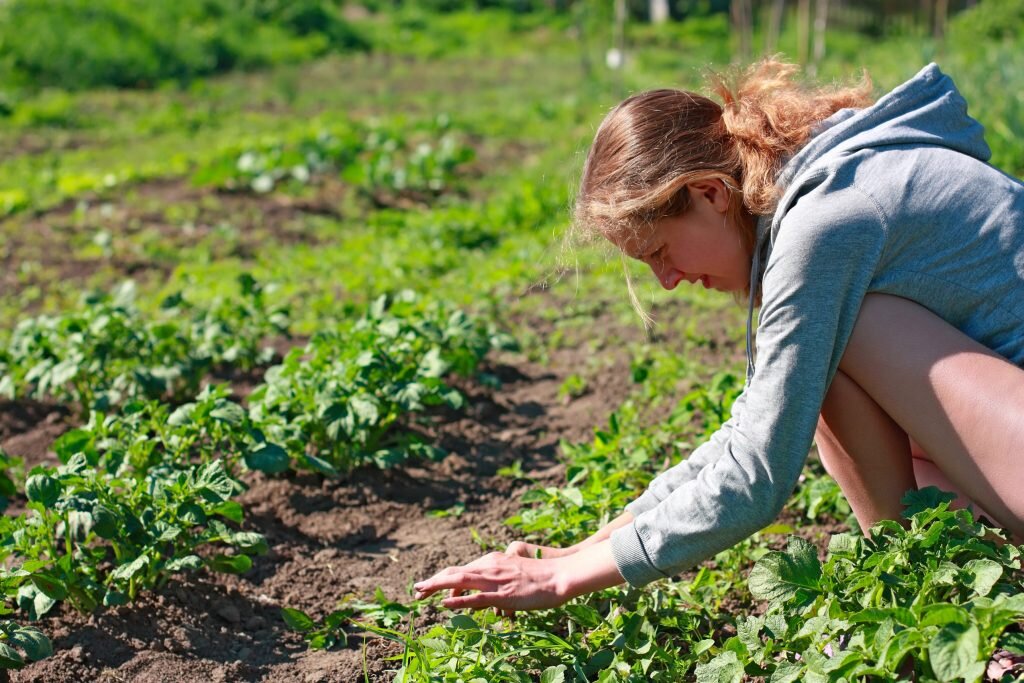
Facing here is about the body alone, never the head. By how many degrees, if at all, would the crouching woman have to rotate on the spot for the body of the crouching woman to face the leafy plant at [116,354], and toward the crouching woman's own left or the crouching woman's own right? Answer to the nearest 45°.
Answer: approximately 45° to the crouching woman's own right

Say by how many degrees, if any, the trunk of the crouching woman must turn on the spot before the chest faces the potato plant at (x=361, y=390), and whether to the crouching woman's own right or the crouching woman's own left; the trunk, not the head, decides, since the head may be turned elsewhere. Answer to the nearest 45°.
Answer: approximately 45° to the crouching woman's own right

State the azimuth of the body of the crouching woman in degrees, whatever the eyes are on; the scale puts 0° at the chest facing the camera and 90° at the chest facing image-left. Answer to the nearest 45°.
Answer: approximately 90°
